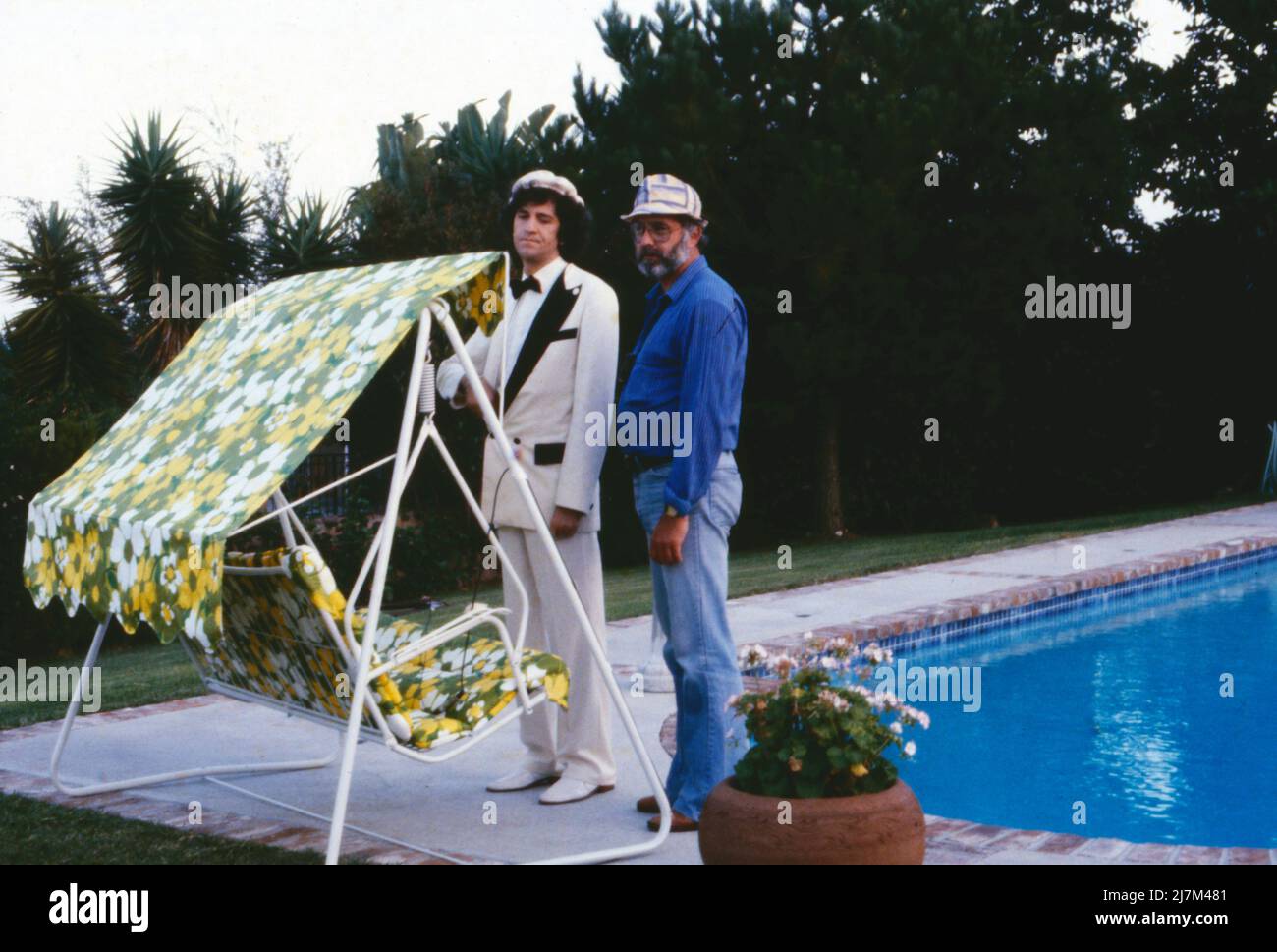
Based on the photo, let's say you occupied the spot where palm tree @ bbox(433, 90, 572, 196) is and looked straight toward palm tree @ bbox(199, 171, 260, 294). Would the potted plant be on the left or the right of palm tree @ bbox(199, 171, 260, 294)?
left

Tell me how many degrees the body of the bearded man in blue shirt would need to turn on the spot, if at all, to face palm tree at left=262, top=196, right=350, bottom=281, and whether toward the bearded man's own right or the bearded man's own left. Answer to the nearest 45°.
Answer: approximately 135° to the bearded man's own right

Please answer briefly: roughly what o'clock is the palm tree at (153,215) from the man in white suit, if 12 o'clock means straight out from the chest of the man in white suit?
The palm tree is roughly at 4 o'clock from the man in white suit.

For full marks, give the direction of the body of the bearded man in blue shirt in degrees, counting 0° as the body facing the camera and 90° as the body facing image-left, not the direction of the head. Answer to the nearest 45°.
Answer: approximately 45°

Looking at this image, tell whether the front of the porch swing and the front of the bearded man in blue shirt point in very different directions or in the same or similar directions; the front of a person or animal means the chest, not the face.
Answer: very different directions
